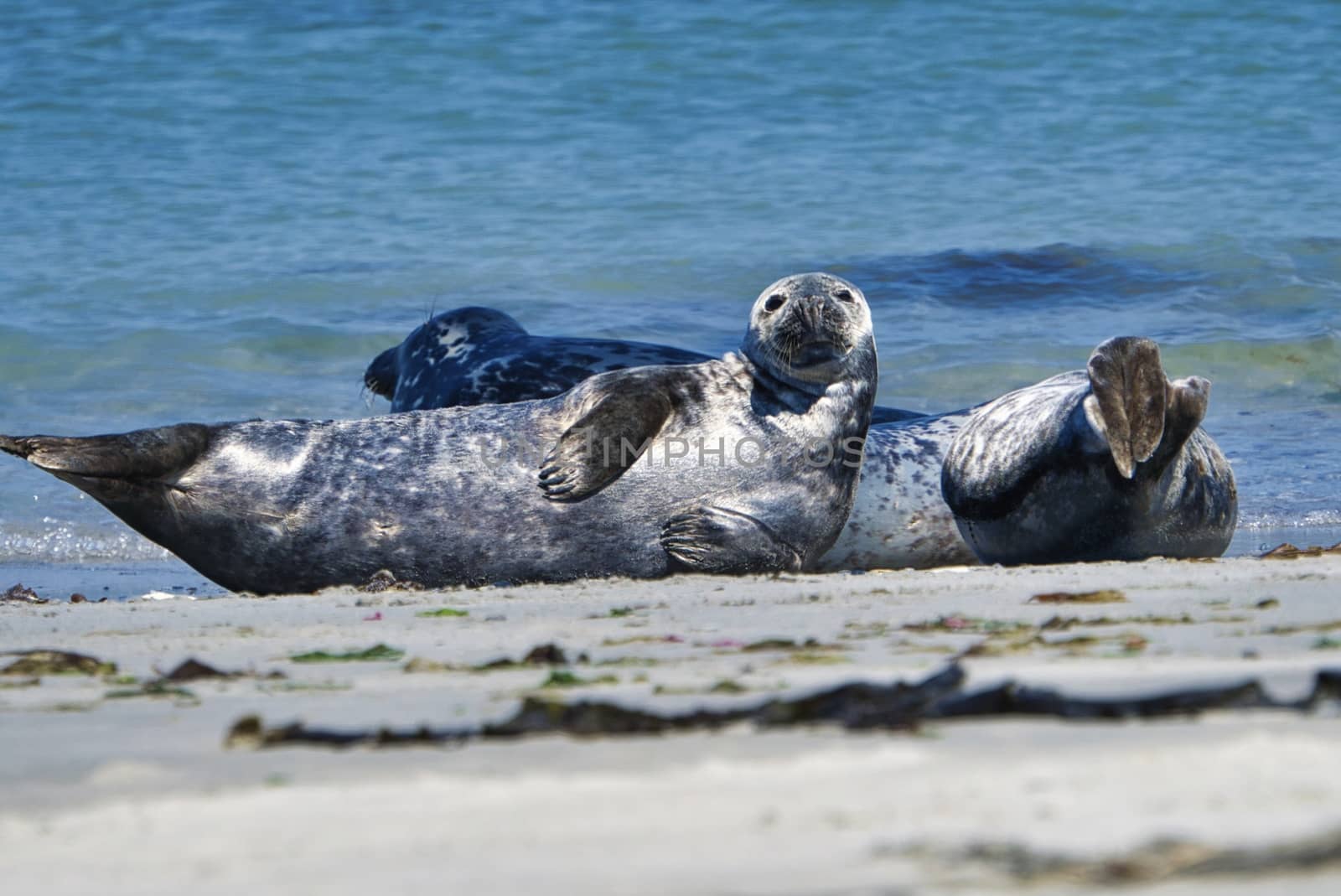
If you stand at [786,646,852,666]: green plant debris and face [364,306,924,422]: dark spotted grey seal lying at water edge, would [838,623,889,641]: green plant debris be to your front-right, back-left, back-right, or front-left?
front-right

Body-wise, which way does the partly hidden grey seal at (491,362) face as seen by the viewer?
to the viewer's left

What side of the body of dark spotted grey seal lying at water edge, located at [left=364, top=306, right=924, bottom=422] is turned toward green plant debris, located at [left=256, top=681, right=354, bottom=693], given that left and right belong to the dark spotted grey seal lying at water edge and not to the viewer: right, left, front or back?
left

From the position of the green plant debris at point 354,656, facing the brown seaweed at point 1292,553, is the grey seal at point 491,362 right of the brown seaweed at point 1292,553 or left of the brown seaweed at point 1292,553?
left

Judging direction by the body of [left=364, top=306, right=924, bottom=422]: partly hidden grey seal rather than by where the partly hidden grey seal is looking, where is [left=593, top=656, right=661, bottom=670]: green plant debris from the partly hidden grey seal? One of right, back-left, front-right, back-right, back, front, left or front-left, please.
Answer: left

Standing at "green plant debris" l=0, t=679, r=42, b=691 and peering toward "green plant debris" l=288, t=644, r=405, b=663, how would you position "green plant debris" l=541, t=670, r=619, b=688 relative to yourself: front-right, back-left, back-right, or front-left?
front-right

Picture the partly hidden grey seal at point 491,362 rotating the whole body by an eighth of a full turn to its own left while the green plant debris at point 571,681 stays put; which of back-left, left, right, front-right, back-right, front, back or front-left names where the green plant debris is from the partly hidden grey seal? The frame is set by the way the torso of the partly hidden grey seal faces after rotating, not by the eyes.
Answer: front-left

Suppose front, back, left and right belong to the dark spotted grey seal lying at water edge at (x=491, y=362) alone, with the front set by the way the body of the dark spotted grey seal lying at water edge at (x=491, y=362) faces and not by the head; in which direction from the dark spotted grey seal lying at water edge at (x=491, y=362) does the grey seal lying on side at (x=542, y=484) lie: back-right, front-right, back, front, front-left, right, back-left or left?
left

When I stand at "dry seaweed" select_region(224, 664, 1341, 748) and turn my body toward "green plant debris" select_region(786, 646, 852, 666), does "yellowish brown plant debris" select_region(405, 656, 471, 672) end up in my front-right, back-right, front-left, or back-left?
front-left

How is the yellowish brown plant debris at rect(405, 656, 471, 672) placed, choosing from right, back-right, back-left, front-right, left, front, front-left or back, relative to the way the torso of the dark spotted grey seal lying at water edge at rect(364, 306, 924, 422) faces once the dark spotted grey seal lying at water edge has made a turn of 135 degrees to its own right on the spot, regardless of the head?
back-right

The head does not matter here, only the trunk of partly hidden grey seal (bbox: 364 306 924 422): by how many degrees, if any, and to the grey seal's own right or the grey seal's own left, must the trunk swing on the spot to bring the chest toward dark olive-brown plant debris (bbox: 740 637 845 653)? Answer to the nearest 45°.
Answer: approximately 90° to the grey seal's own left

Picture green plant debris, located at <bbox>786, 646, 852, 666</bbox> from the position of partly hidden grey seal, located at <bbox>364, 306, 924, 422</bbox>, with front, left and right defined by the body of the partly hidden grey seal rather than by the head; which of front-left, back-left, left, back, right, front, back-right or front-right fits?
left

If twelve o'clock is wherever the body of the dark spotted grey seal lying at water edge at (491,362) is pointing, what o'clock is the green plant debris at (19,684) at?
The green plant debris is roughly at 9 o'clock from the dark spotted grey seal lying at water edge.

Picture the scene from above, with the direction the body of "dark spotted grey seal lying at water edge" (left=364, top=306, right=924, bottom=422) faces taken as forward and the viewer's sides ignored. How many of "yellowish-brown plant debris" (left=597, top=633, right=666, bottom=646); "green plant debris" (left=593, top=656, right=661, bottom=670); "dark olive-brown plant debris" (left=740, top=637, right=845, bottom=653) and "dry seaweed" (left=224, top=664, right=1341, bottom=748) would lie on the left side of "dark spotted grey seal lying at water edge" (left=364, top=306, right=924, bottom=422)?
4
